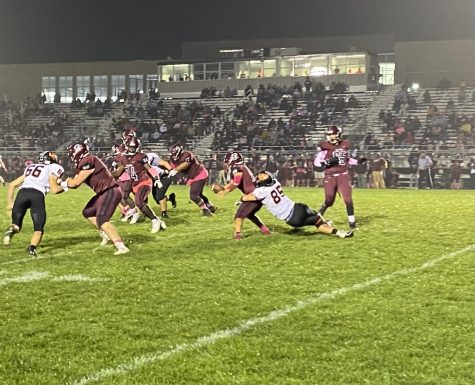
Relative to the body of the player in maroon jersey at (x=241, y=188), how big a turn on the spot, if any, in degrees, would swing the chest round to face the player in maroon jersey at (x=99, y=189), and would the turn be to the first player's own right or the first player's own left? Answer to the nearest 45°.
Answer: approximately 45° to the first player's own left

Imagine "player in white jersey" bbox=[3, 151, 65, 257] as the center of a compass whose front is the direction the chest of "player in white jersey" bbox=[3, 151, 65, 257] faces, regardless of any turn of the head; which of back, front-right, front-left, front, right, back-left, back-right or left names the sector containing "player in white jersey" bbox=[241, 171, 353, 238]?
front-right

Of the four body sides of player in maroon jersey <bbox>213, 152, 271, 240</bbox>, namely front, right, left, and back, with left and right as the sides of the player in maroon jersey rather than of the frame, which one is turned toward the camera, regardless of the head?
left

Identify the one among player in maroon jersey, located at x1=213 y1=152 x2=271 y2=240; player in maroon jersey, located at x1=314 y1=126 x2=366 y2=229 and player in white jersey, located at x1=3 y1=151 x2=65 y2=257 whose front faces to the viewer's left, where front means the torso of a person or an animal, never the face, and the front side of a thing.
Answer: player in maroon jersey, located at x1=213 y1=152 x2=271 y2=240

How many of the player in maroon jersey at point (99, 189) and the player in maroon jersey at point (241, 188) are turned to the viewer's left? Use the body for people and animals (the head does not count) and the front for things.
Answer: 2

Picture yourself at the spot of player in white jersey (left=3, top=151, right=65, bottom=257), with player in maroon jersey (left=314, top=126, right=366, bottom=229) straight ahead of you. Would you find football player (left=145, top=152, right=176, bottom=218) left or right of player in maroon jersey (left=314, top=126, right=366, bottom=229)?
left

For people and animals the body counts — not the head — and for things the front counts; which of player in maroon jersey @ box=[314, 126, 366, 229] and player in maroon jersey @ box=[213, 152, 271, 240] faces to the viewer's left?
player in maroon jersey @ box=[213, 152, 271, 240]

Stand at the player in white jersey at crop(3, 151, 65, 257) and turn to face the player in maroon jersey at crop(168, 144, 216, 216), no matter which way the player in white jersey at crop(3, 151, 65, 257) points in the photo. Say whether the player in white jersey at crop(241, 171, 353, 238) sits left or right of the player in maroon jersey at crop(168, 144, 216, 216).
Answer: right

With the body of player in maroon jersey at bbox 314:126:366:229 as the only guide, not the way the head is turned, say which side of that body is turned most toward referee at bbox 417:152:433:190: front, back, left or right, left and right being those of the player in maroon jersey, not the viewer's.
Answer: back

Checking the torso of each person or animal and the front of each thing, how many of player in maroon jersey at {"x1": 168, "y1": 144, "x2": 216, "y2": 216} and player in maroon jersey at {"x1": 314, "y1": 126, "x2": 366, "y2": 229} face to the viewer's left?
1

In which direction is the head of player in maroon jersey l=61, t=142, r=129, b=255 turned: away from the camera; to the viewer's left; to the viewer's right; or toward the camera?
to the viewer's left

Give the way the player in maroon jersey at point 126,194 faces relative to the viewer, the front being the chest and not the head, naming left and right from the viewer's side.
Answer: facing to the left of the viewer

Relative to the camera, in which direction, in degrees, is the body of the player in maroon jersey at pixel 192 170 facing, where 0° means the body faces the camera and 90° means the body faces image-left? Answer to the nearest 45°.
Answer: approximately 90°

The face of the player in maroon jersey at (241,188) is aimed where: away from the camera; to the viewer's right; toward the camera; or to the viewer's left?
to the viewer's left
